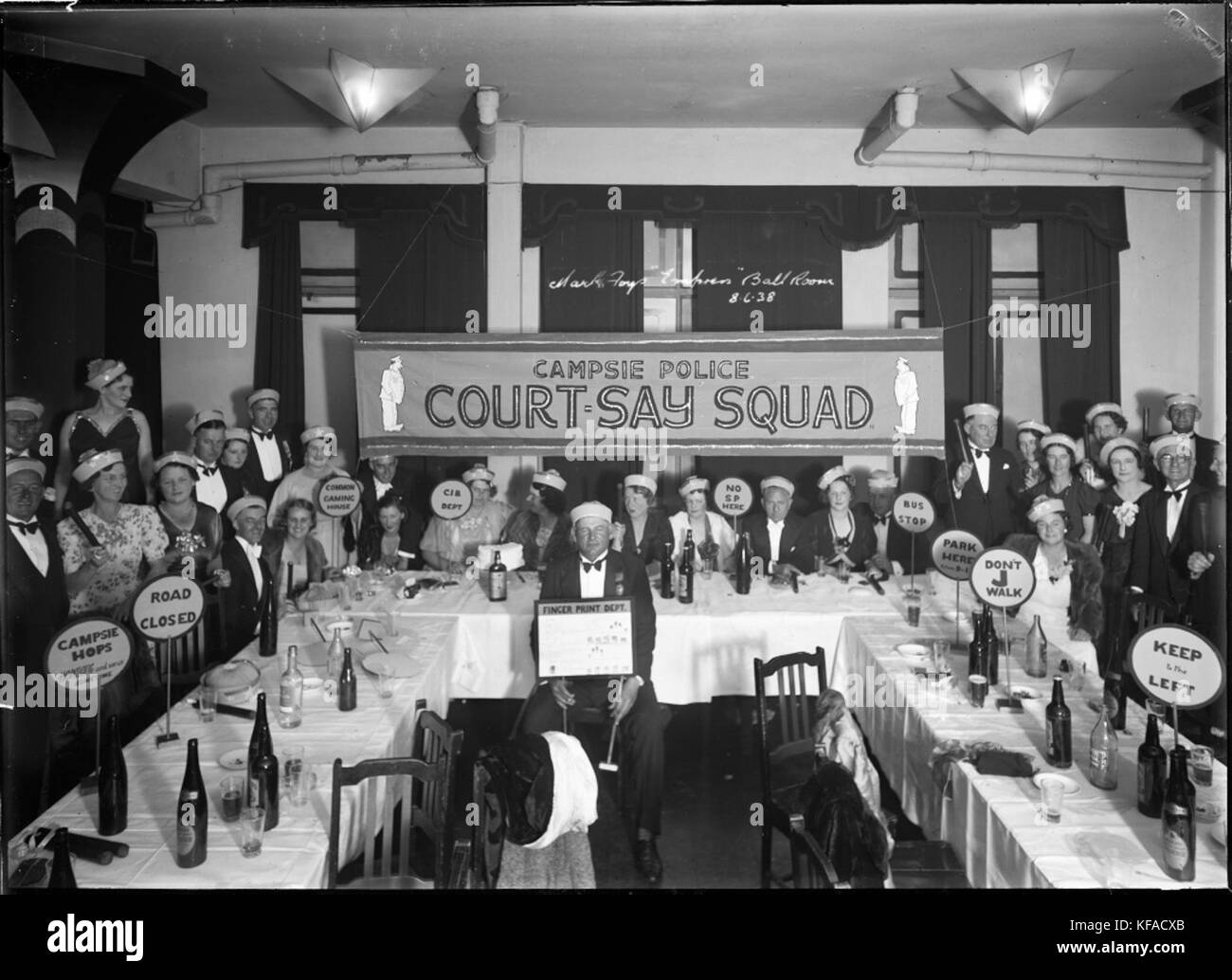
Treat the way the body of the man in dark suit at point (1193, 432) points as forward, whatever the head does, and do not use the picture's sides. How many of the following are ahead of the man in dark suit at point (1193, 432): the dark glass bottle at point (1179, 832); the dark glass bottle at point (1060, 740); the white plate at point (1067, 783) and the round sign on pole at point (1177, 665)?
4

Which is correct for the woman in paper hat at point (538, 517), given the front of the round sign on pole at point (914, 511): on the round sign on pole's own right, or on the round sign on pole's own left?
on the round sign on pole's own right

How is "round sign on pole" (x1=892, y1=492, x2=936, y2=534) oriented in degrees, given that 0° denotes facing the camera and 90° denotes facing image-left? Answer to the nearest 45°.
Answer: approximately 0°

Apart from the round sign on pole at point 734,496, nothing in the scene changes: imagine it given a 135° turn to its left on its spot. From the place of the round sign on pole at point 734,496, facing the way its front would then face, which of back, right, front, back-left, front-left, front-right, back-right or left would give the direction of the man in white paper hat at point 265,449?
back-left

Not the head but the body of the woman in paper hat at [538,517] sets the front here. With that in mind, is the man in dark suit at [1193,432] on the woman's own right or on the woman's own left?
on the woman's own left

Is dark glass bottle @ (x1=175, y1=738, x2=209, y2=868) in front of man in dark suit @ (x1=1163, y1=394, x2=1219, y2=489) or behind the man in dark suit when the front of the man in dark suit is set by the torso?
in front
